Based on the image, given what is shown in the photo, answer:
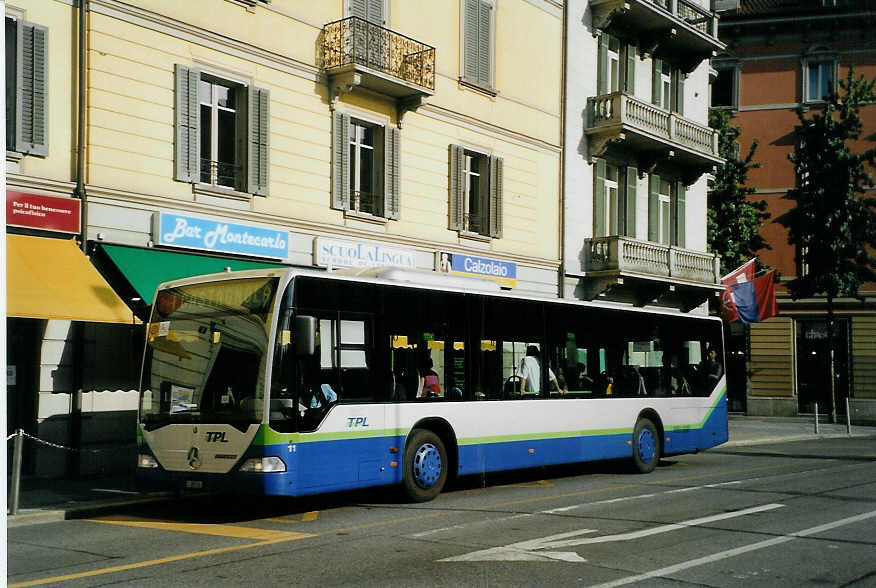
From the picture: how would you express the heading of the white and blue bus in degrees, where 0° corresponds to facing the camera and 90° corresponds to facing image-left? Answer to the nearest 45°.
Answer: approximately 45°

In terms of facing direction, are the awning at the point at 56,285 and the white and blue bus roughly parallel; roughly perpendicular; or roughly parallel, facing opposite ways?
roughly perpendicular

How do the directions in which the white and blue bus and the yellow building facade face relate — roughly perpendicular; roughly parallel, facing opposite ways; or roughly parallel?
roughly perpendicular

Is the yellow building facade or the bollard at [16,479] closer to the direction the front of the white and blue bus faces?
the bollard

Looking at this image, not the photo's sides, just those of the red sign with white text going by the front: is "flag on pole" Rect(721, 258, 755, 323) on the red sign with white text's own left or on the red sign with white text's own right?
on the red sign with white text's own left

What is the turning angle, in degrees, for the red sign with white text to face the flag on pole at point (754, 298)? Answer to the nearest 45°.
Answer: approximately 90° to its left

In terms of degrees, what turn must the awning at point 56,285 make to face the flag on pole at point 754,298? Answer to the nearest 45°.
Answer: approximately 90° to its left

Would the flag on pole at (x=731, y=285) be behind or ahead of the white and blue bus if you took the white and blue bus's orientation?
behind

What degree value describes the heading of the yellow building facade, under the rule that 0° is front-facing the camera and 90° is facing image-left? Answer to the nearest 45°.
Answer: approximately 315°

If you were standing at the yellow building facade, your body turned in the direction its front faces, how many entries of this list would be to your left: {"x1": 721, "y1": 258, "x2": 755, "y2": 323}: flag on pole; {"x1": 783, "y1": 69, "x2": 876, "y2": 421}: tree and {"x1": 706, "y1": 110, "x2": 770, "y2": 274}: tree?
3

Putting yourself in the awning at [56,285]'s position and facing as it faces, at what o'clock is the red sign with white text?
The red sign with white text is roughly at 7 o'clock from the awning.
